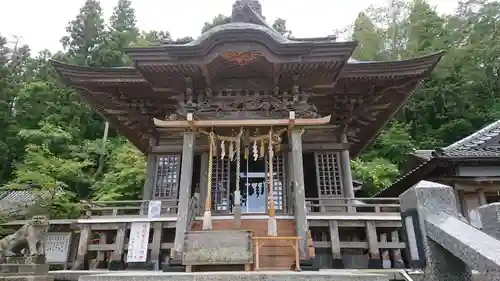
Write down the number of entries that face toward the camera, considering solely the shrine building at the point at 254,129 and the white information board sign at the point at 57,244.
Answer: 2

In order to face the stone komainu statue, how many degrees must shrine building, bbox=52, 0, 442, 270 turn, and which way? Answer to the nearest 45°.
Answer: approximately 90° to its right

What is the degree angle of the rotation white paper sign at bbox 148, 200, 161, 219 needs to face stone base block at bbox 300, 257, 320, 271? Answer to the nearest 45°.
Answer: approximately 45° to its left

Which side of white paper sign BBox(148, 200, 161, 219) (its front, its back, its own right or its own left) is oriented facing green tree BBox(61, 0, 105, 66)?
back

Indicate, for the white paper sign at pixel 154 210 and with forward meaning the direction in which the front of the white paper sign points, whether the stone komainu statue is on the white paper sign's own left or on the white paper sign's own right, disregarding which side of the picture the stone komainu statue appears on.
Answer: on the white paper sign's own right

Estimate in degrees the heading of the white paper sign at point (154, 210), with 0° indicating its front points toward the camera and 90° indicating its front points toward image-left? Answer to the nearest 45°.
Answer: approximately 0°

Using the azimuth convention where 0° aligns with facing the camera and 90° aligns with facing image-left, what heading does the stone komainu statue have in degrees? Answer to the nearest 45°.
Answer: approximately 270°
